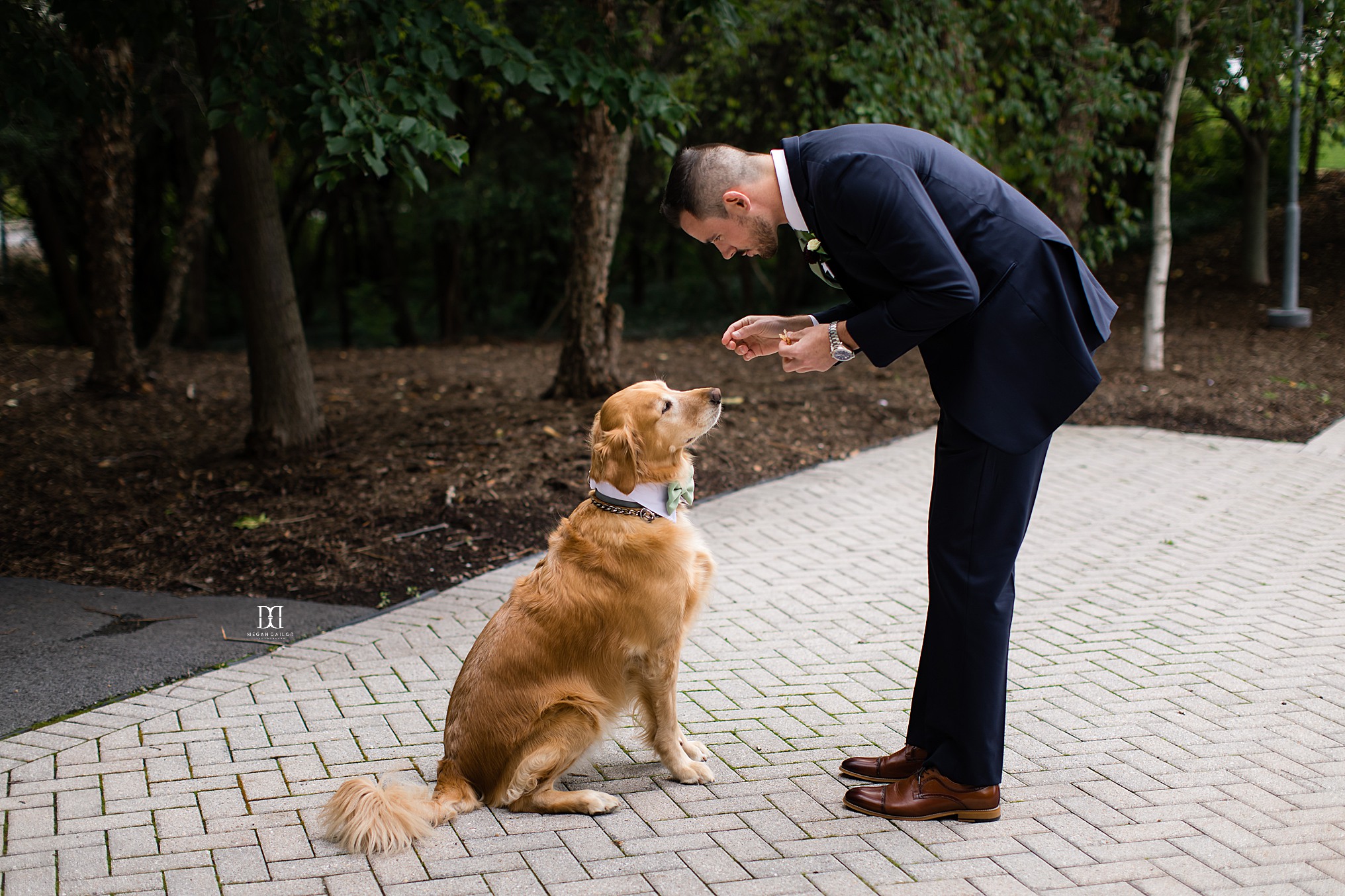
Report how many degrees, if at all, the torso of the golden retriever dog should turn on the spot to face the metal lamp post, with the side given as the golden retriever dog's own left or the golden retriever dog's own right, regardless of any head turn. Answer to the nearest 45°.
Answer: approximately 45° to the golden retriever dog's own left

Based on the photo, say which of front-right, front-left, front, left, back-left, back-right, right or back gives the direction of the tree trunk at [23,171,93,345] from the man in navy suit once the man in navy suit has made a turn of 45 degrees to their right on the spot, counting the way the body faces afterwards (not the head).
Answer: front

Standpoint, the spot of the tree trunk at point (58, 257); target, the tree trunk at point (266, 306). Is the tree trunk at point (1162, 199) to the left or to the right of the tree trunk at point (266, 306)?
left

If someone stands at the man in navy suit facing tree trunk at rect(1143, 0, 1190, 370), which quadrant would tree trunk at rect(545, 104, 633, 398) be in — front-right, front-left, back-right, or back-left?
front-left

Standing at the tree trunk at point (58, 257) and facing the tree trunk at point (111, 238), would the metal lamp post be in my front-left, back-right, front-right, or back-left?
front-left

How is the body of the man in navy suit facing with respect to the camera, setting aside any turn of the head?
to the viewer's left

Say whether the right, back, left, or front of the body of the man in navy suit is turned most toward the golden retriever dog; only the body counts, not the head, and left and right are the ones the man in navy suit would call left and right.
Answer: front

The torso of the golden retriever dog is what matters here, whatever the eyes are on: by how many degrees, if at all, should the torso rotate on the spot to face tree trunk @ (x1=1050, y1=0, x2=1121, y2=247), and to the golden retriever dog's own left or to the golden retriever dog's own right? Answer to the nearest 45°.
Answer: approximately 45° to the golden retriever dog's own left

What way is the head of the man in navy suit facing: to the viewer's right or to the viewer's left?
to the viewer's left

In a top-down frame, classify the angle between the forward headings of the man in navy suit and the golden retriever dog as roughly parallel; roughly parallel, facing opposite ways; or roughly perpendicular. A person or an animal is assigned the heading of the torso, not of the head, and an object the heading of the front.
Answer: roughly parallel, facing opposite ways

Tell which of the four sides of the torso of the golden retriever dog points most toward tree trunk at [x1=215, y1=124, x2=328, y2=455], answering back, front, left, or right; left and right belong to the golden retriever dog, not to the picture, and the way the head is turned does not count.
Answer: left

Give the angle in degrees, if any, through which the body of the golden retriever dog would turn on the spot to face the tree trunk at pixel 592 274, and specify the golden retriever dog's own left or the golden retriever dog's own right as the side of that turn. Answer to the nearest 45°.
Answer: approximately 90° to the golden retriever dog's own left

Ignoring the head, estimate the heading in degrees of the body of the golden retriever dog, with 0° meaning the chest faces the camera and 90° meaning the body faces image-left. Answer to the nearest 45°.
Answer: approximately 270°
